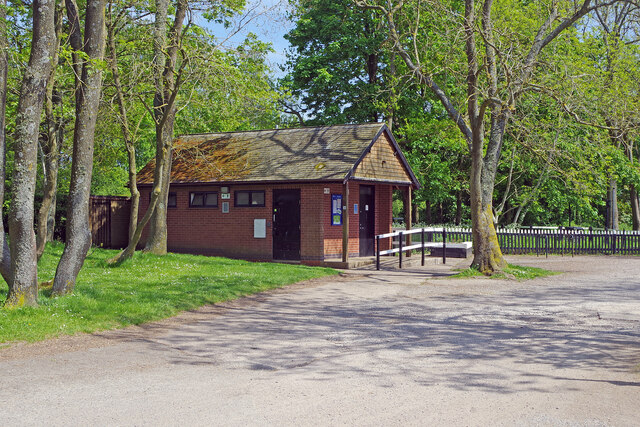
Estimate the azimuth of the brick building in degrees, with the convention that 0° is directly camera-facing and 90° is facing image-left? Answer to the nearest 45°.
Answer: approximately 315°

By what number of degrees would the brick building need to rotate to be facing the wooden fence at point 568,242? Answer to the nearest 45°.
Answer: approximately 45° to its left
